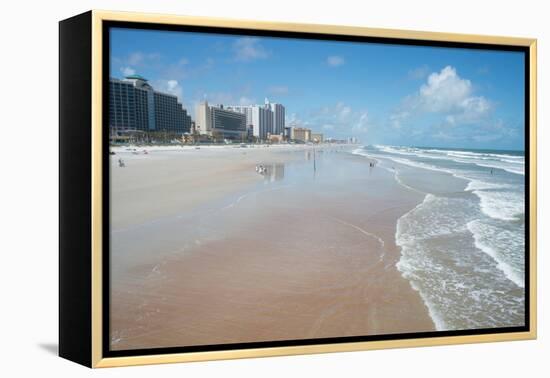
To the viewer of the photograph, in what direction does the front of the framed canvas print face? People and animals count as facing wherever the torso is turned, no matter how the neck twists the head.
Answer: facing the viewer and to the right of the viewer
